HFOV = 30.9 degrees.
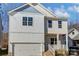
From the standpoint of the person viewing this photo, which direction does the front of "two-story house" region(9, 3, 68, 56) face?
facing the viewer
